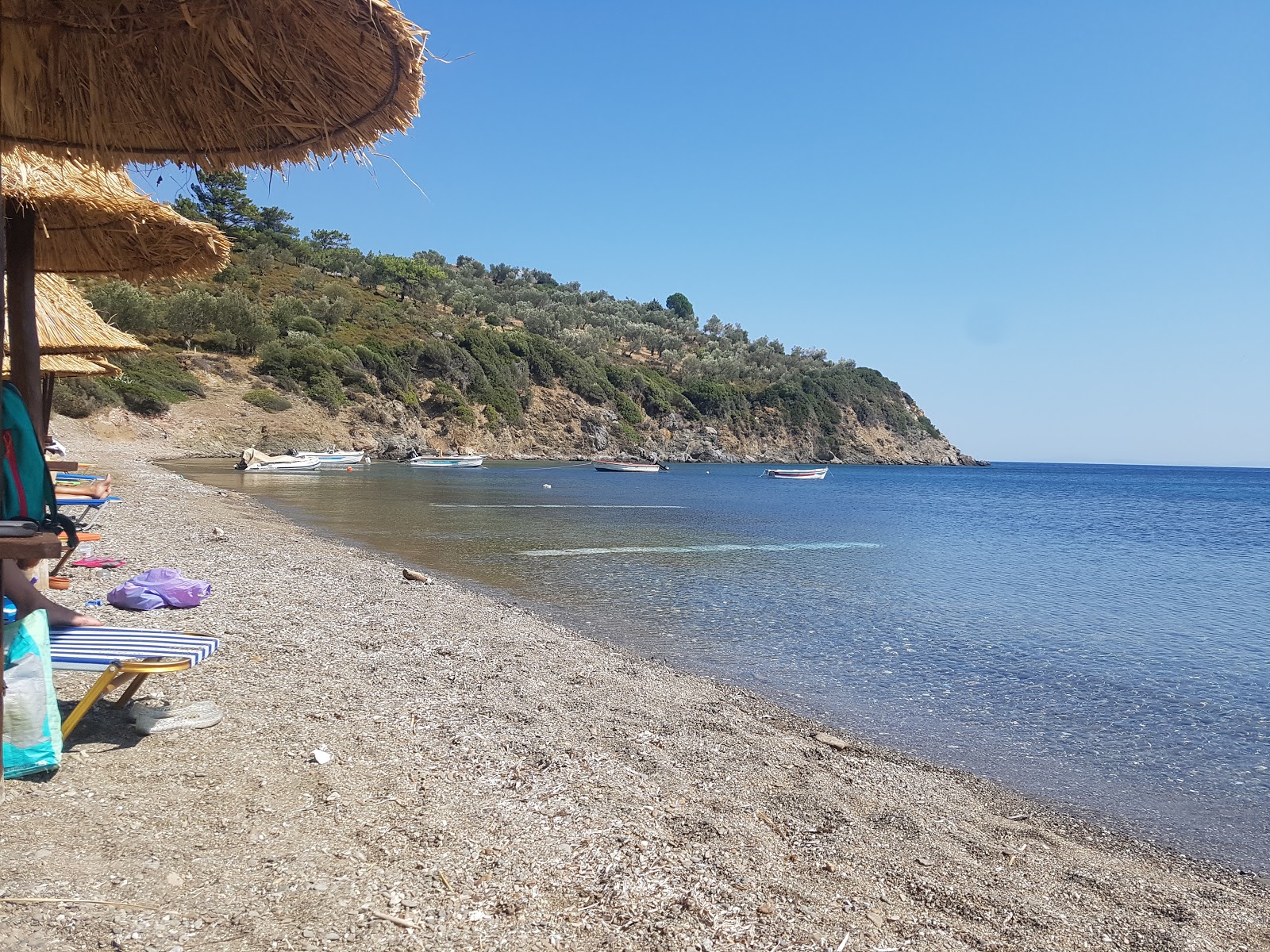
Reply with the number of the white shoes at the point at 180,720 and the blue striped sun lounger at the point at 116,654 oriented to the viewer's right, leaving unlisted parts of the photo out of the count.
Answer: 2

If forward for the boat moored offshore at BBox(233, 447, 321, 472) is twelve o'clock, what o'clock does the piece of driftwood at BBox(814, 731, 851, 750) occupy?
The piece of driftwood is roughly at 3 o'clock from the boat moored offshore.

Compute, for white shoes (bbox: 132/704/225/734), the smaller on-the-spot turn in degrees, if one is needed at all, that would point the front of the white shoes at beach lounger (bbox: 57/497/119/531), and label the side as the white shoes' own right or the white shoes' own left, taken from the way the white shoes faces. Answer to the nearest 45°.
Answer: approximately 90° to the white shoes' own left

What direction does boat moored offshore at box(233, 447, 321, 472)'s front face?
to the viewer's right

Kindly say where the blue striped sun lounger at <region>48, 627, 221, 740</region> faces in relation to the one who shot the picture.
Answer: facing to the right of the viewer

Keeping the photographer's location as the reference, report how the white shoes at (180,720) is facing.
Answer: facing to the right of the viewer

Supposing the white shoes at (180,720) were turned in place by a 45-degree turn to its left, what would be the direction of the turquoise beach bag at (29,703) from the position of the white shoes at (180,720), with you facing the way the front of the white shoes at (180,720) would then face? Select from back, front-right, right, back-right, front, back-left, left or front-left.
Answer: back

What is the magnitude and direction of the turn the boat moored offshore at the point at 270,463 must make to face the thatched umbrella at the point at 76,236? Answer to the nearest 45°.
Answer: approximately 90° to its right
